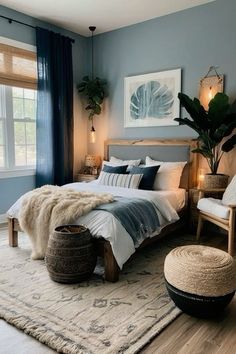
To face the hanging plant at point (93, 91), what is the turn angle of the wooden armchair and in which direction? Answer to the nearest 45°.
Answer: approximately 90° to its right

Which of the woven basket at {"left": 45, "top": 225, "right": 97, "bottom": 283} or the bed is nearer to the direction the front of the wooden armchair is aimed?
the woven basket

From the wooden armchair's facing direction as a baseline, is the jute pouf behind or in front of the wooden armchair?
in front

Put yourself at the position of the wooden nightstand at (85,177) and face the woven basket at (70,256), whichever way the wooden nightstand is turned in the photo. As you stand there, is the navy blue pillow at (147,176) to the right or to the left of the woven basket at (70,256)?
left

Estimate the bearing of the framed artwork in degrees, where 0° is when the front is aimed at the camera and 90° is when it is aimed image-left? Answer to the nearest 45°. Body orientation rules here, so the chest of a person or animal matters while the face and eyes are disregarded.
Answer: approximately 45°

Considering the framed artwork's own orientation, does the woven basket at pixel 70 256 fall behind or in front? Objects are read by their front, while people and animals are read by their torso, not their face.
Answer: in front

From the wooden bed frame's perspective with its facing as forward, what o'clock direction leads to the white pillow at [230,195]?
The white pillow is roughly at 8 o'clock from the wooden bed frame.

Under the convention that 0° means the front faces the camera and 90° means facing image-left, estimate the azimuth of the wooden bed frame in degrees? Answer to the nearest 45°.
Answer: approximately 45°
